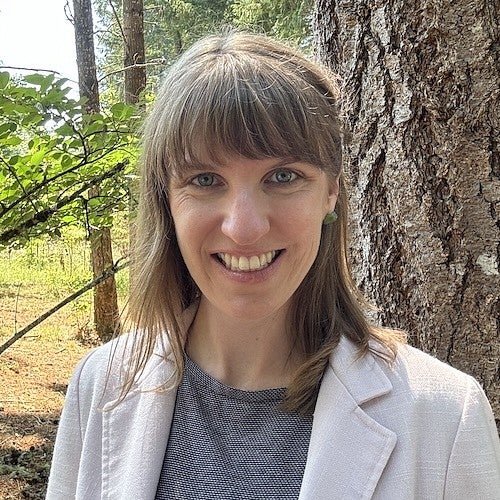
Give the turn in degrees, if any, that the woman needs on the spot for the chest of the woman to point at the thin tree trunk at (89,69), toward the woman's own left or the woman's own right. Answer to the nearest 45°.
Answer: approximately 180°

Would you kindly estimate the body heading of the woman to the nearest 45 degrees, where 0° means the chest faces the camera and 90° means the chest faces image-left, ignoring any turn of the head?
approximately 0°

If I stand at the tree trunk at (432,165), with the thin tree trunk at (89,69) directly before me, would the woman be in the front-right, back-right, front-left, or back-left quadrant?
back-left

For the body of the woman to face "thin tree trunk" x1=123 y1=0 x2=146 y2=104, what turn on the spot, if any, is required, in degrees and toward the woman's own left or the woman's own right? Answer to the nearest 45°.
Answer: approximately 180°
